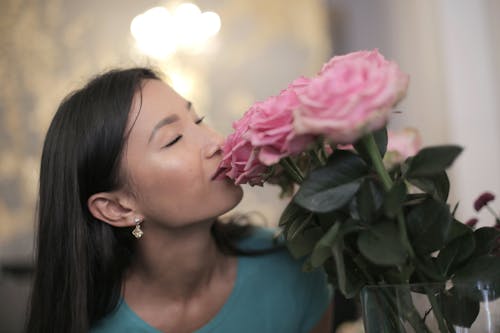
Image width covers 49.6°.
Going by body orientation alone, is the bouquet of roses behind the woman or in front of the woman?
in front
